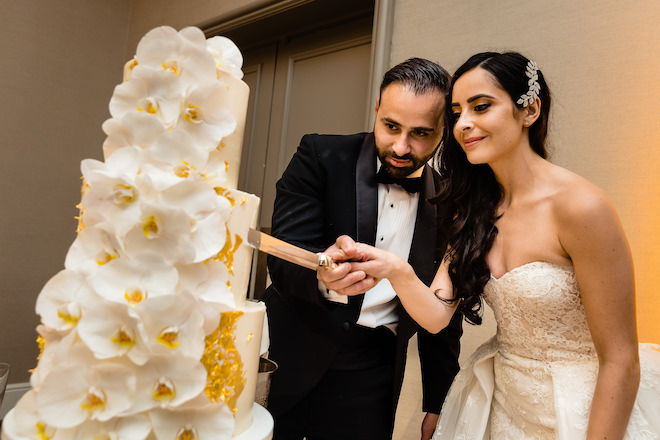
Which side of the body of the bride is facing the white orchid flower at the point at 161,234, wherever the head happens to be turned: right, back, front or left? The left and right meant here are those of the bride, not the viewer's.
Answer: front

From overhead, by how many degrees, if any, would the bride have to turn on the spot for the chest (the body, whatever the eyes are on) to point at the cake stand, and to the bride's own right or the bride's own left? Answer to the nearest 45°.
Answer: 0° — they already face it

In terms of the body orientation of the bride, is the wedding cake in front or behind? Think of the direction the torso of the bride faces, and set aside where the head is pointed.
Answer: in front

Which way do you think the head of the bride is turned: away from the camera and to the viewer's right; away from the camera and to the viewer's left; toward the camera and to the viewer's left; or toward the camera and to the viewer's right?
toward the camera and to the viewer's left

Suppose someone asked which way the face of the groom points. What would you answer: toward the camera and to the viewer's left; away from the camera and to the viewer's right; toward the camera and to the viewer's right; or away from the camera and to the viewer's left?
toward the camera and to the viewer's left

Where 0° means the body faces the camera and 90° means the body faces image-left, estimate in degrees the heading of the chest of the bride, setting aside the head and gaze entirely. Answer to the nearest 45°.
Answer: approximately 45°
